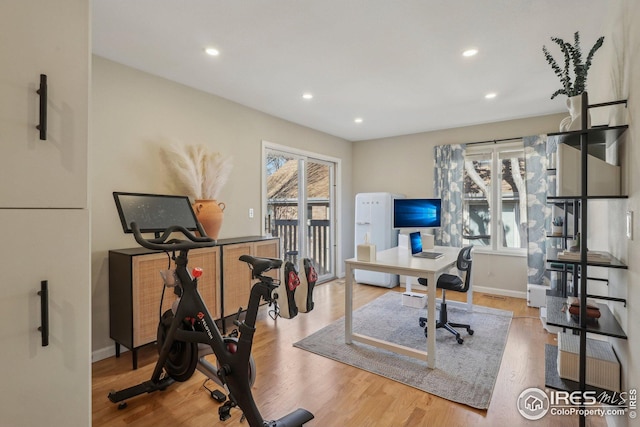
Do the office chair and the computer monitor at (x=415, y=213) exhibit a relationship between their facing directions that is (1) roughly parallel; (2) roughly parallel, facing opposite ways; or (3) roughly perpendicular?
roughly perpendicular

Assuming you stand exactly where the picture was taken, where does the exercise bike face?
facing away from the viewer and to the left of the viewer

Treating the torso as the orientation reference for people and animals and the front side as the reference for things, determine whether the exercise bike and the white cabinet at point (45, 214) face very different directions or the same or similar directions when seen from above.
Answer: very different directions

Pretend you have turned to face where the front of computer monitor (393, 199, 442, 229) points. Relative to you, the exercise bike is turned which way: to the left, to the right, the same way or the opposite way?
to the right

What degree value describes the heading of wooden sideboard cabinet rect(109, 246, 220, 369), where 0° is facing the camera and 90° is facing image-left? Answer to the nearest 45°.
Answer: approximately 315°

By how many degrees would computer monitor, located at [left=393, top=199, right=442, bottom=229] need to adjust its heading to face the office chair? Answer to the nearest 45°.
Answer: approximately 45° to its left

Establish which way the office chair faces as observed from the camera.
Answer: facing to the left of the viewer

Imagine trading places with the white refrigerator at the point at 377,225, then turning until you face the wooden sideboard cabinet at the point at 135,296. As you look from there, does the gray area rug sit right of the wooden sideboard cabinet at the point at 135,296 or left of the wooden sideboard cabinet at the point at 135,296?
left
